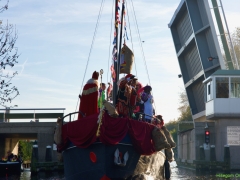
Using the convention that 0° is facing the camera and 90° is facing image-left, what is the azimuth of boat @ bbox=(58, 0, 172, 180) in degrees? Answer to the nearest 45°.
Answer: approximately 0°

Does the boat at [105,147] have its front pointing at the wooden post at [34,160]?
no
